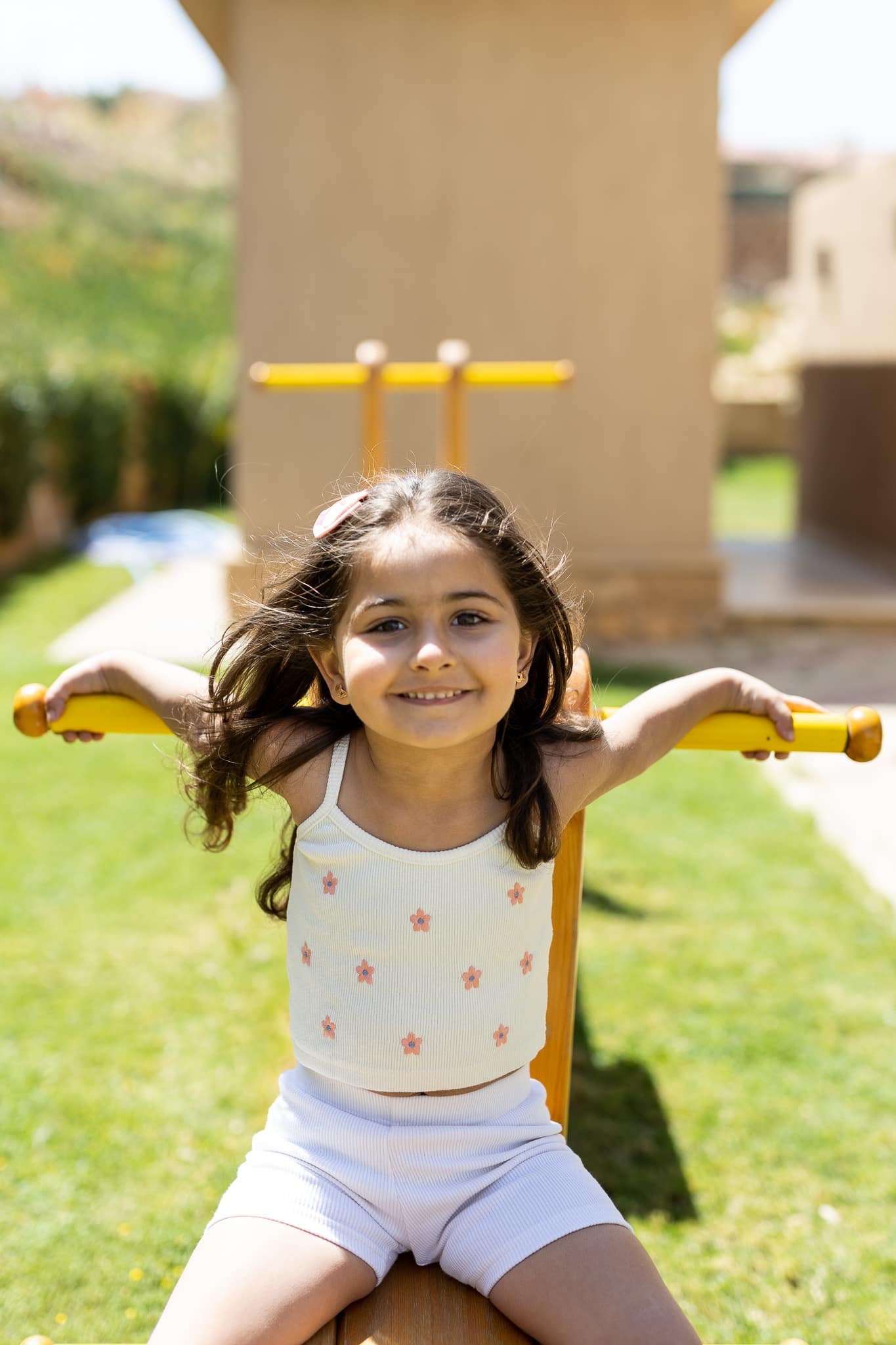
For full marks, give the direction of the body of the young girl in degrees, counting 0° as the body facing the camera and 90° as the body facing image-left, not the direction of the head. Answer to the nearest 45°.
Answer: approximately 0°

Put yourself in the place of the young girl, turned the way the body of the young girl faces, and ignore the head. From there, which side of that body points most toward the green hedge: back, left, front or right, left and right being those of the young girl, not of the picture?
back

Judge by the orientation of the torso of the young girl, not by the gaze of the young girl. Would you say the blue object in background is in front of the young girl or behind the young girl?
behind

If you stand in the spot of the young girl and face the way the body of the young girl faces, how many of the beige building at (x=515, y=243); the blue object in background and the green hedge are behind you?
3

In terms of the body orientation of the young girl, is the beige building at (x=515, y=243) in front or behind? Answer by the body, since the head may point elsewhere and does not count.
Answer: behind

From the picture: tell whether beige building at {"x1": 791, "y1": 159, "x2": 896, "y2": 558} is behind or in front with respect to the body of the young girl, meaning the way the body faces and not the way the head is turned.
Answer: behind

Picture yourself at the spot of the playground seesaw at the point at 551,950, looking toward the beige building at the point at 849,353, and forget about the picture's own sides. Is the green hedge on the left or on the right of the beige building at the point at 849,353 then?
left

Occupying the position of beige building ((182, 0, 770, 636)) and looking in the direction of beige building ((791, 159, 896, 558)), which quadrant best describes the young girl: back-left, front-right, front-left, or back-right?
back-right
